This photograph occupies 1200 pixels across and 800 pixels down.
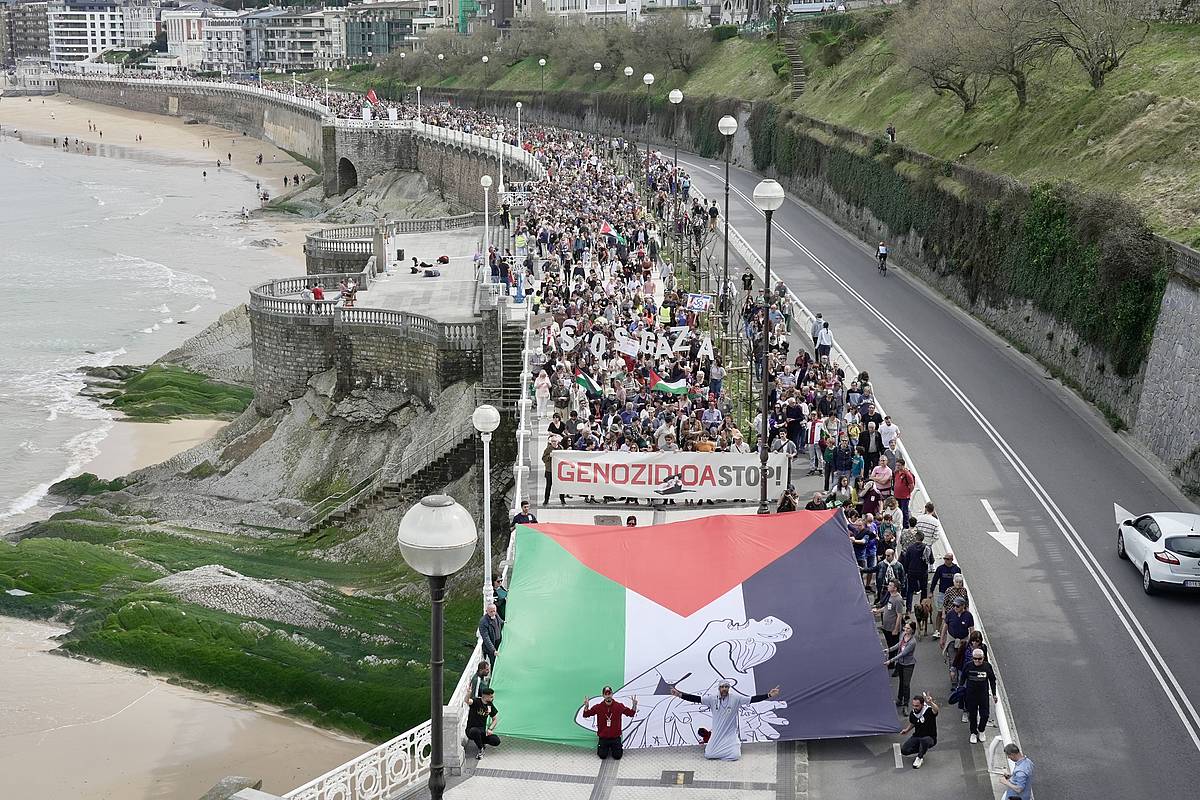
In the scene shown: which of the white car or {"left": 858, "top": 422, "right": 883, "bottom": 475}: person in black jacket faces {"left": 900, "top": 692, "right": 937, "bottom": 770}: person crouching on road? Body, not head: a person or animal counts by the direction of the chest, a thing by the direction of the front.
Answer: the person in black jacket

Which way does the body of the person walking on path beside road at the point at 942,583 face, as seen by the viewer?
toward the camera

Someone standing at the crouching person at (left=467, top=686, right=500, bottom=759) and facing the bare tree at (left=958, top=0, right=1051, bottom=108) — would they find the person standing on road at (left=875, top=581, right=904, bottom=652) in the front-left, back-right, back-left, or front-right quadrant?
front-right

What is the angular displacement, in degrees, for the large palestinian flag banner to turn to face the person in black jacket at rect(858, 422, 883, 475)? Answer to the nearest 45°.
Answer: approximately 180°

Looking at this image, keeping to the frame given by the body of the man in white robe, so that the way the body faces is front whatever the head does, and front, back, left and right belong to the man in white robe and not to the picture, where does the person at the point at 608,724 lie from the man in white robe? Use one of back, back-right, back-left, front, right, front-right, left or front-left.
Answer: right

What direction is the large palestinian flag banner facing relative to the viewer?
toward the camera

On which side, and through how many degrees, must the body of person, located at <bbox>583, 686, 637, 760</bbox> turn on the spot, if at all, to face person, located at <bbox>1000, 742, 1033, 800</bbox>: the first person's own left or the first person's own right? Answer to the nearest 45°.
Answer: approximately 90° to the first person's own left

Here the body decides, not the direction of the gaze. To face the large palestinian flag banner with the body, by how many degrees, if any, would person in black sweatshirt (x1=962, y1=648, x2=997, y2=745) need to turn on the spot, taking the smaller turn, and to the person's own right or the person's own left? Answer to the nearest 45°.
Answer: approximately 90° to the person's own right

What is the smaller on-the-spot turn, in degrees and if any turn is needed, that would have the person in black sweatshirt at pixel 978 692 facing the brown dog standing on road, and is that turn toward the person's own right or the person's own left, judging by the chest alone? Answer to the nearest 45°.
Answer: approximately 180°

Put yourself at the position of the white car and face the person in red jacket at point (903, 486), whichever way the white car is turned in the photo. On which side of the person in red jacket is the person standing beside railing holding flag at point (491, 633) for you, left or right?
left

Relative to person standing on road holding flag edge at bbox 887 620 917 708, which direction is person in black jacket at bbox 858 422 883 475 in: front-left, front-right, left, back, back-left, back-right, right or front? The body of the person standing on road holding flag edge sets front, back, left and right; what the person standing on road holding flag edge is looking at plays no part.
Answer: back-right

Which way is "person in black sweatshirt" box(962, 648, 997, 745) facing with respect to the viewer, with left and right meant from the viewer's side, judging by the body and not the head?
facing the viewer
